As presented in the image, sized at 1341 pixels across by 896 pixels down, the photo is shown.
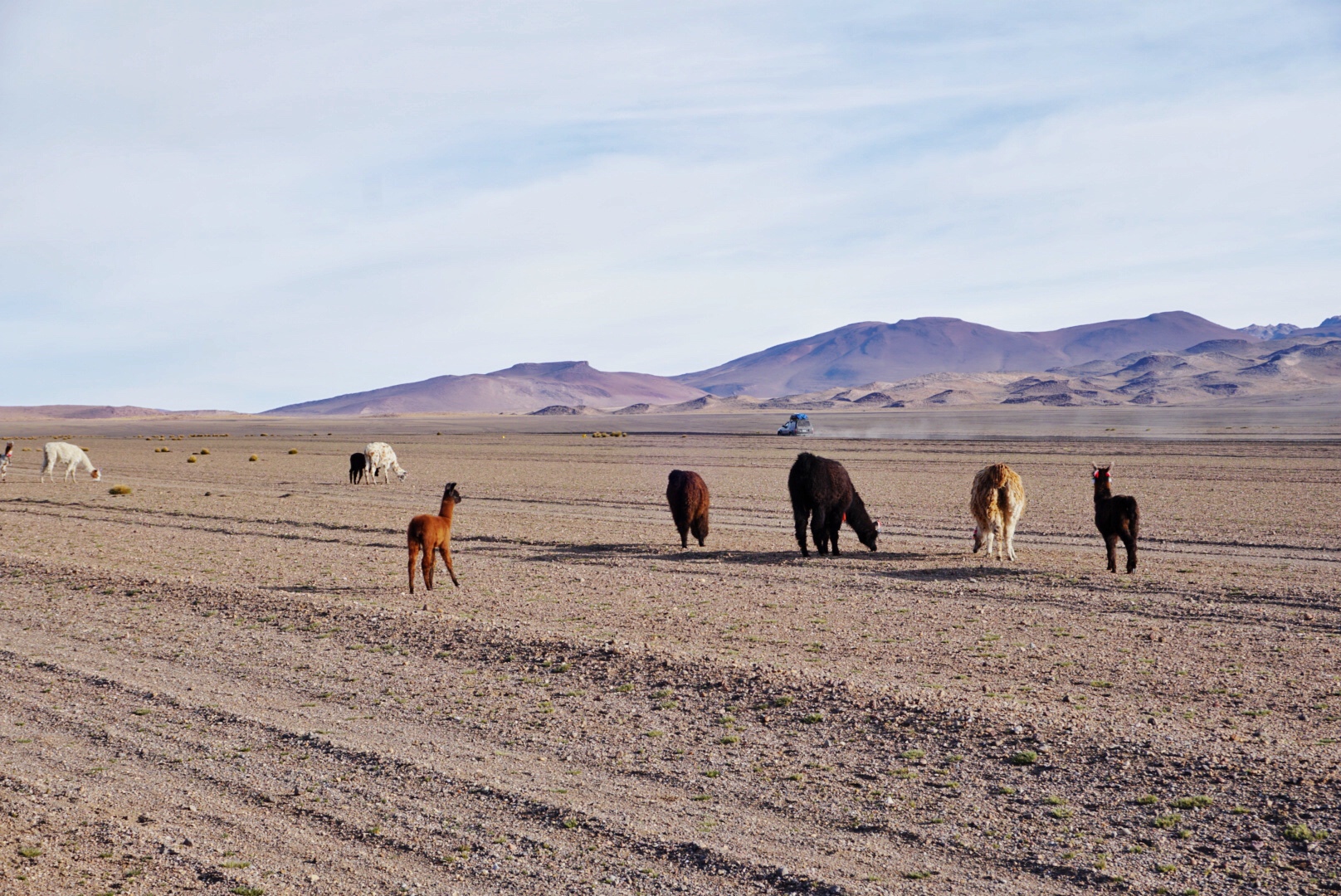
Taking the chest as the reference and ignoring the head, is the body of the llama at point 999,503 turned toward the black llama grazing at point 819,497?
no

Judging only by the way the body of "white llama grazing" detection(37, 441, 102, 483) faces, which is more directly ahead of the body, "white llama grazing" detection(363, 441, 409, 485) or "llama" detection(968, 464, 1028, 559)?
the white llama grazing

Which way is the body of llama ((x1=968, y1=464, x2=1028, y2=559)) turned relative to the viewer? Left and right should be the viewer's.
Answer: facing away from the viewer

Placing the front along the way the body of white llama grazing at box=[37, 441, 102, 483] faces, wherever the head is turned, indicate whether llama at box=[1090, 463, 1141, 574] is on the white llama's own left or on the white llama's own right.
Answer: on the white llama's own right

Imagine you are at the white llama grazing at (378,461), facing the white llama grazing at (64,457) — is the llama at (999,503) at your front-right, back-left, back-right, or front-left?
back-left

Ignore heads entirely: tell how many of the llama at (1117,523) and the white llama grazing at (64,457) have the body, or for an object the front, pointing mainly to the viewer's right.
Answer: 1

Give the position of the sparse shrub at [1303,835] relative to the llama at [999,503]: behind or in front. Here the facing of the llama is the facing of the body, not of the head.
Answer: behind

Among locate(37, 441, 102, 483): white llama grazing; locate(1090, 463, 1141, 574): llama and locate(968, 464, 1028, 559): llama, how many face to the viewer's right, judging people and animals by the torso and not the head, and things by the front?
1

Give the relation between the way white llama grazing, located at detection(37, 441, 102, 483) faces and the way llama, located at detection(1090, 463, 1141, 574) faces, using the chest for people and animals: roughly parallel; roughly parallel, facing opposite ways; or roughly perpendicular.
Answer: roughly perpendicular

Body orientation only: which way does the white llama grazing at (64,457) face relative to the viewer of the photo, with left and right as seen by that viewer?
facing to the right of the viewer

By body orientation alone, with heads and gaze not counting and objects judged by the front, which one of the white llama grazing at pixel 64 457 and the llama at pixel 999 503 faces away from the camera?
the llama

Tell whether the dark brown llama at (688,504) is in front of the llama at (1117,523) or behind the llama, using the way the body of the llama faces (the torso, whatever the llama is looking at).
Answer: in front
